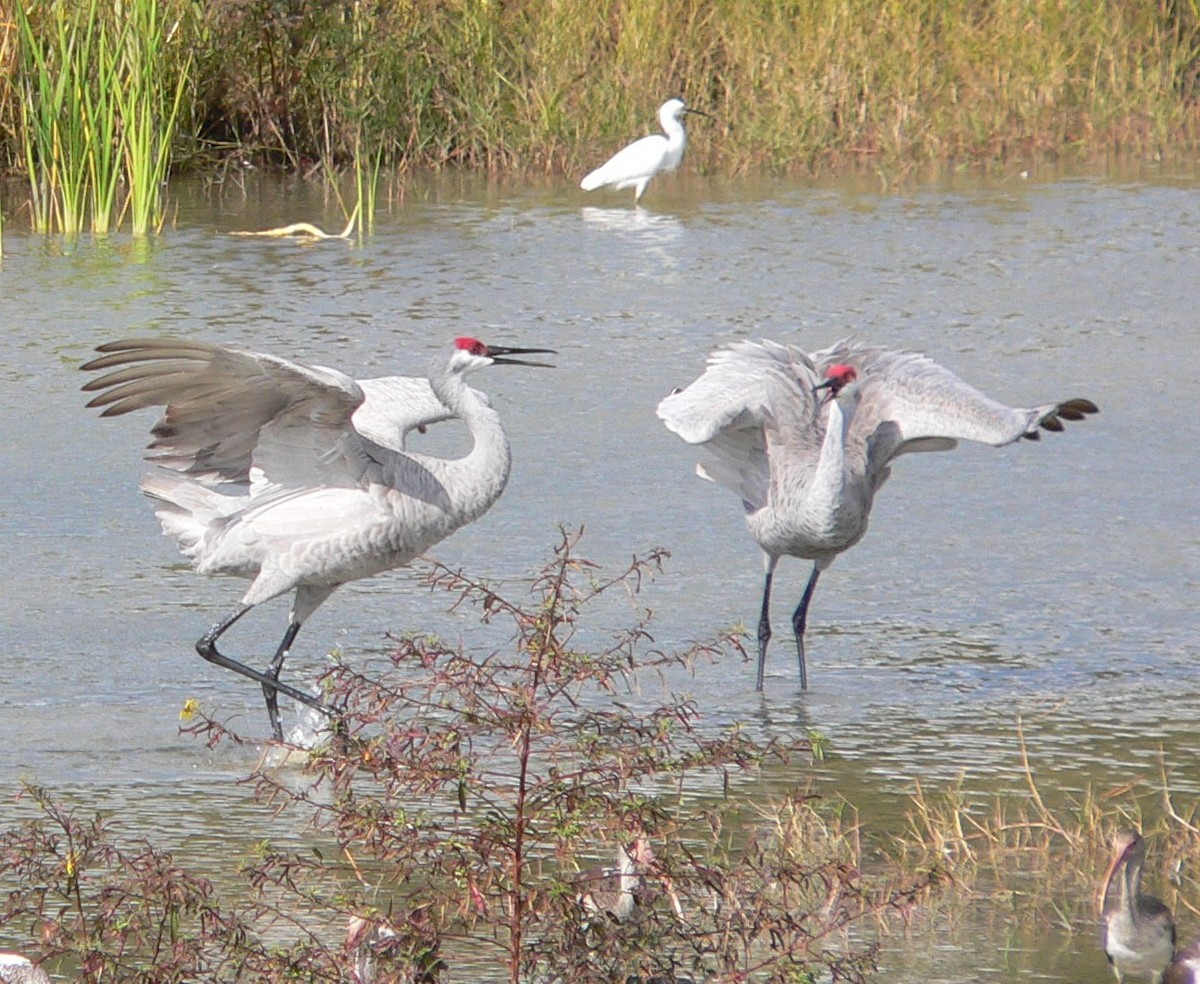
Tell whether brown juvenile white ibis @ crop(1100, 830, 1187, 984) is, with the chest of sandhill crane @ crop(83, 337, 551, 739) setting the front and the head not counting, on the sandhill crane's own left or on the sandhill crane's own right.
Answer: on the sandhill crane's own right

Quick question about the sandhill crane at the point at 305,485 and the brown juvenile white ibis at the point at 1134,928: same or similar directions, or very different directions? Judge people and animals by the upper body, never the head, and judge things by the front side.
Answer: very different directions

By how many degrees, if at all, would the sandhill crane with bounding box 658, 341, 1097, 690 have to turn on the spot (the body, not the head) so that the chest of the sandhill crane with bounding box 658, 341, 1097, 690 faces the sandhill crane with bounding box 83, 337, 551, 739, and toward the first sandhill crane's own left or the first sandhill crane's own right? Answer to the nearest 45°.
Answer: approximately 45° to the first sandhill crane's own right

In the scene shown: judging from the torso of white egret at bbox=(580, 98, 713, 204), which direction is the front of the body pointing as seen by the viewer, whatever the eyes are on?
to the viewer's right

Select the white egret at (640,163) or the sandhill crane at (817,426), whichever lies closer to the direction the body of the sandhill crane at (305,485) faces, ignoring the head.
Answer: the sandhill crane

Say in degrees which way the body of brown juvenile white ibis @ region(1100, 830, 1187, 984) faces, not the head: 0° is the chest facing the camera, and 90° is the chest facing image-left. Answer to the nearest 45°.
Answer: approximately 45°

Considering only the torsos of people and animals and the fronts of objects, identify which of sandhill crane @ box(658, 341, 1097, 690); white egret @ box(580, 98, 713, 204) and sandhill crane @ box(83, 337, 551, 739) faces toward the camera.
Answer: sandhill crane @ box(658, 341, 1097, 690)

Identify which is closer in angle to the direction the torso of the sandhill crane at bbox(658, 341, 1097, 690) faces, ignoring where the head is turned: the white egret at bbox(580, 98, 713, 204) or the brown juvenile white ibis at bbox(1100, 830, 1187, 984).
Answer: the brown juvenile white ibis

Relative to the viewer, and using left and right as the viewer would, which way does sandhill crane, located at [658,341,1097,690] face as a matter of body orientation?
facing the viewer

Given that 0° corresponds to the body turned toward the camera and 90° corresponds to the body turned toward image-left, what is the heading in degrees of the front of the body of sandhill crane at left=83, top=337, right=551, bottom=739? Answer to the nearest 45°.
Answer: approximately 270°
